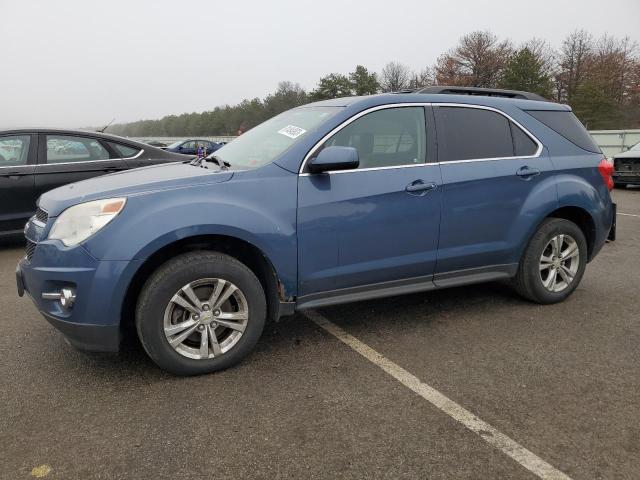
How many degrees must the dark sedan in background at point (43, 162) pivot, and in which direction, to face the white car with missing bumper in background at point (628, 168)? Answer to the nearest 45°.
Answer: approximately 180°

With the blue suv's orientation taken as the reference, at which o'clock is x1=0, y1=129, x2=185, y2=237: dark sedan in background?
The dark sedan in background is roughly at 3 o'clock from the blue suv.

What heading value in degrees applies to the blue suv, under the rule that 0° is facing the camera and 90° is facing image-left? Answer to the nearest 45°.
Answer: approximately 45°

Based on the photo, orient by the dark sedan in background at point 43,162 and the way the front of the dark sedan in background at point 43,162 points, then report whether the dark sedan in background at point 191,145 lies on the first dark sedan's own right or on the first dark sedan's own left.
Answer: on the first dark sedan's own right

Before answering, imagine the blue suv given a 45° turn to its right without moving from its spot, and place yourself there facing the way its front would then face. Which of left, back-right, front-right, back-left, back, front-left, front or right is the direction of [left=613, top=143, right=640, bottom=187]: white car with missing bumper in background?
back-right

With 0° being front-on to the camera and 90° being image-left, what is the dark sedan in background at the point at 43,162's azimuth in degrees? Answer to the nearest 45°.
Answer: approximately 90°

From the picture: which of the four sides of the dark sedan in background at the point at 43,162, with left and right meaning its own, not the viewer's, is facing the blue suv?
left
